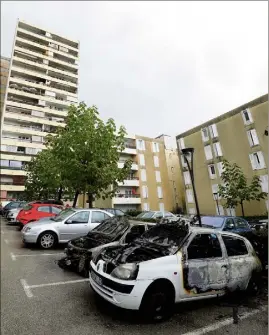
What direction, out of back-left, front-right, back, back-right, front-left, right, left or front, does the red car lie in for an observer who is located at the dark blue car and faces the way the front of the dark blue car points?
front-right

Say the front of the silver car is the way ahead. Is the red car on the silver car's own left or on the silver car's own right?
on the silver car's own right

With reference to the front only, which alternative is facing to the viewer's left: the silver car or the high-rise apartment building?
the silver car

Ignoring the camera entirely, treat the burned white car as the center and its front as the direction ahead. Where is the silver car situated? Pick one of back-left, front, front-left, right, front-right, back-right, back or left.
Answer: right

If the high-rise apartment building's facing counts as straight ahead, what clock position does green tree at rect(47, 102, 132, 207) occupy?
The green tree is roughly at 1 o'clock from the high-rise apartment building.

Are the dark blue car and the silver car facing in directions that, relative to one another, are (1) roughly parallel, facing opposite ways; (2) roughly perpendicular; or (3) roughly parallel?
roughly parallel

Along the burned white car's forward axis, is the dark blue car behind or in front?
behind

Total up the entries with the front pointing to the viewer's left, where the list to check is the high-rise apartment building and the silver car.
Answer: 1

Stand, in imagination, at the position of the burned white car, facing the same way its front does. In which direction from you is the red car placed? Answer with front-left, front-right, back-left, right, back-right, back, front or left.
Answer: right

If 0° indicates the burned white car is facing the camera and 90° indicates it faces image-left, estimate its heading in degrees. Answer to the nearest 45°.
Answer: approximately 45°

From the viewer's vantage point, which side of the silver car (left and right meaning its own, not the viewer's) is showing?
left

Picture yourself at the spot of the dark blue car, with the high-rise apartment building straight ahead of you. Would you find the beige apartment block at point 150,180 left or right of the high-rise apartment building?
right

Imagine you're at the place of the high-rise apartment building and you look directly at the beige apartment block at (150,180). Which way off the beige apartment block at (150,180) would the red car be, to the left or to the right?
right
